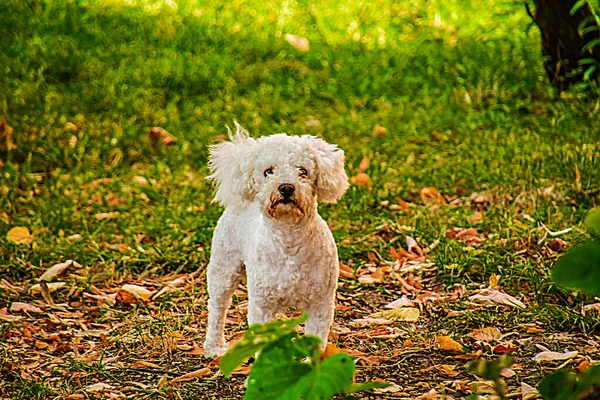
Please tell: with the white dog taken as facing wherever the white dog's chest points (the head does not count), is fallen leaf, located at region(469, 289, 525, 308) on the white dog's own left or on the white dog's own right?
on the white dog's own left

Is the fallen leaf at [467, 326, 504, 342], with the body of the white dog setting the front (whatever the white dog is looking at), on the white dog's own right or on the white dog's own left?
on the white dog's own left

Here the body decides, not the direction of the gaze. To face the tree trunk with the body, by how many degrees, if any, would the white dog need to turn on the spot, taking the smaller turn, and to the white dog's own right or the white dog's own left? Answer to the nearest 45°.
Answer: approximately 90° to the white dog's own left

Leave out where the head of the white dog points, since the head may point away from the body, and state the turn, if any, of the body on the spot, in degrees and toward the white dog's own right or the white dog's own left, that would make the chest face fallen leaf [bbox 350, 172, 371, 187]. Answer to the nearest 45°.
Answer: approximately 135° to the white dog's own left

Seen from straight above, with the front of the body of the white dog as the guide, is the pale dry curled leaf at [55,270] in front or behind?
behind

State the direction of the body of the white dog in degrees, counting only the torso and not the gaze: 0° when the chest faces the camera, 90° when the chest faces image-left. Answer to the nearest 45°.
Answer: approximately 315°

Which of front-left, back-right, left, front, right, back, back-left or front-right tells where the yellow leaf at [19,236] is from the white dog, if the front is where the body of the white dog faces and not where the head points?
back

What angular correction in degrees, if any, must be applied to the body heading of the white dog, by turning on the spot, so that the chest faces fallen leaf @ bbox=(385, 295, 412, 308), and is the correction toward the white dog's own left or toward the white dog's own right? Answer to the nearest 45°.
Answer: approximately 90° to the white dog's own left
